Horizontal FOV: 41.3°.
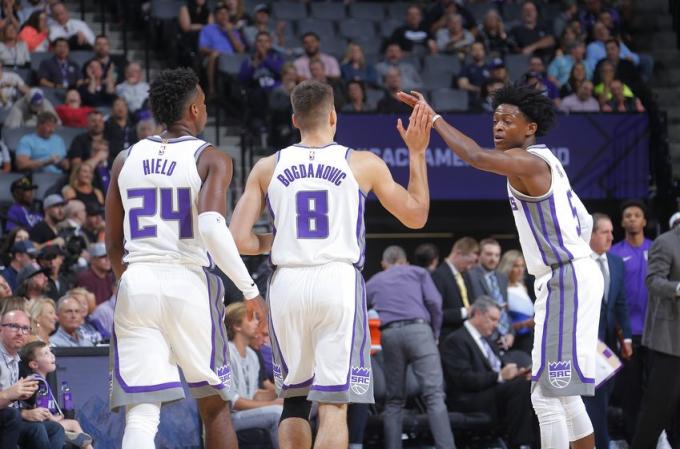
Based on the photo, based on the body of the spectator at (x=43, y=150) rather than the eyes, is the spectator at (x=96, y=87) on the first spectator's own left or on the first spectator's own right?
on the first spectator's own left

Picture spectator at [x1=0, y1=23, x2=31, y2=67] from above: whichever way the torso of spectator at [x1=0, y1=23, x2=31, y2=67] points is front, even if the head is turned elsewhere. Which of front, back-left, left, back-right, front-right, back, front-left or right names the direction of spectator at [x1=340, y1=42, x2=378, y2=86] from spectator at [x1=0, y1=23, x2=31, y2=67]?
front-left

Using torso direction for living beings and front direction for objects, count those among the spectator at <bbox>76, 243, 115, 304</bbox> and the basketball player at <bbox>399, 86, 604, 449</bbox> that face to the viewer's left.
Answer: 1

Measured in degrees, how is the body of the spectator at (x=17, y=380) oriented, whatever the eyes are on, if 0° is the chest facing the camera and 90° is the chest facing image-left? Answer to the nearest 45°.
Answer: approximately 315°

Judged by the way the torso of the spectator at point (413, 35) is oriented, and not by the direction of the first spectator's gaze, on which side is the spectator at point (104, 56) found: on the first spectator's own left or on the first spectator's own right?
on the first spectator's own right

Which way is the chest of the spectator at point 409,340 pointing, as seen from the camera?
away from the camera

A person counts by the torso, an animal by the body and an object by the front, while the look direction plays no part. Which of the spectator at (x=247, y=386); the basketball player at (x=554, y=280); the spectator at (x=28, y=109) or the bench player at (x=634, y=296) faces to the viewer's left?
the basketball player
